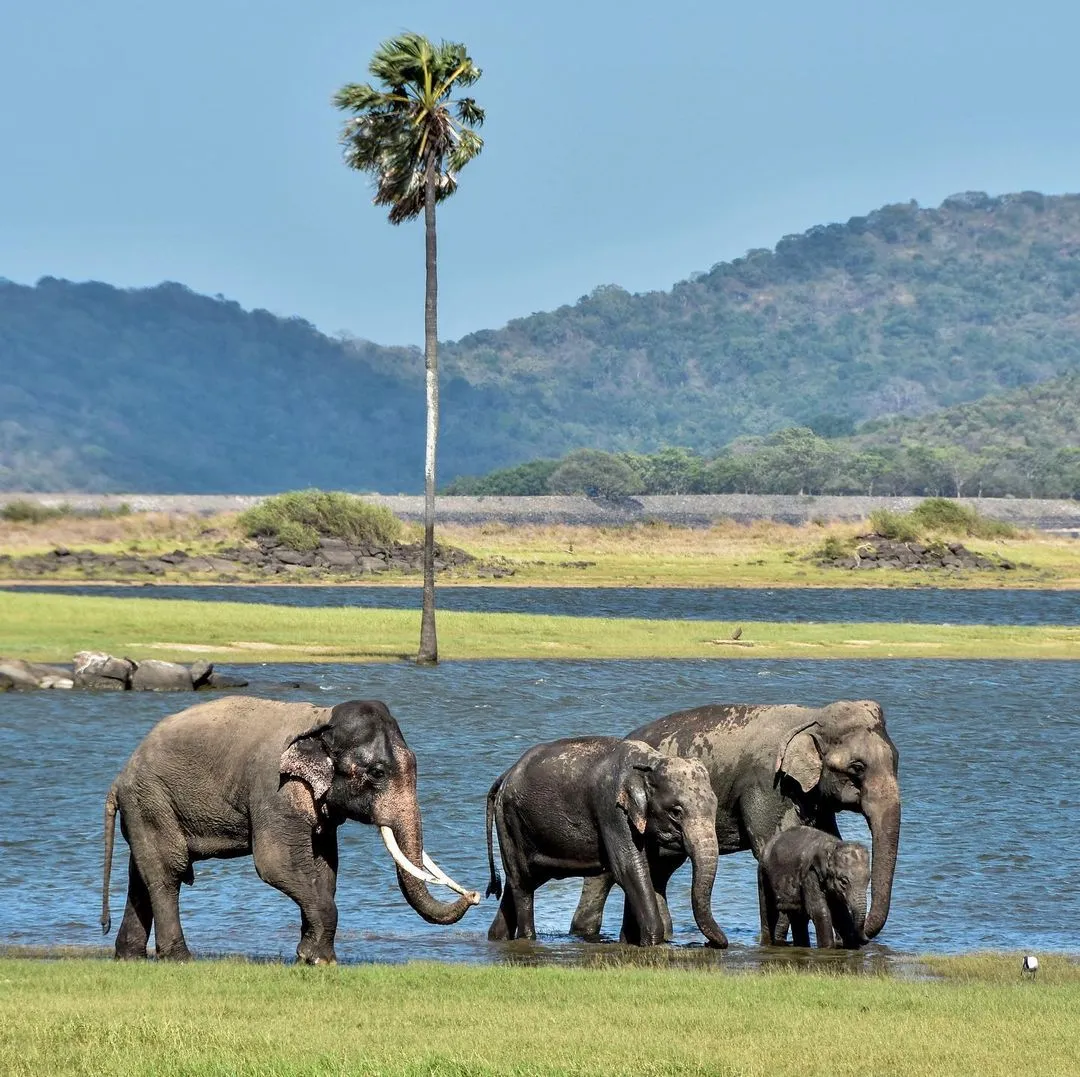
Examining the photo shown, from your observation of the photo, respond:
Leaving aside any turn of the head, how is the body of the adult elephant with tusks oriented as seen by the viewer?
to the viewer's right

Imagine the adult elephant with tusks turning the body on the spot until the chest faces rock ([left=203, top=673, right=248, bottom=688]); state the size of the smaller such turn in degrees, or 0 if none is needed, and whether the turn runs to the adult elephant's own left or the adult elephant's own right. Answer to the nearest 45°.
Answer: approximately 90° to the adult elephant's own left

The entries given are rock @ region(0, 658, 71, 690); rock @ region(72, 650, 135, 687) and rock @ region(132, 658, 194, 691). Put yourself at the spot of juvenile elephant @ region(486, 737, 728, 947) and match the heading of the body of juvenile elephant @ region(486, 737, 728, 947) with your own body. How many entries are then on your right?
0

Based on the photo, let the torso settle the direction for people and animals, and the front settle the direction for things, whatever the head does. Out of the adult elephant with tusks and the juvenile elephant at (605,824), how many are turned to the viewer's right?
2

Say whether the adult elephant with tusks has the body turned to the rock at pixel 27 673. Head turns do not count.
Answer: no

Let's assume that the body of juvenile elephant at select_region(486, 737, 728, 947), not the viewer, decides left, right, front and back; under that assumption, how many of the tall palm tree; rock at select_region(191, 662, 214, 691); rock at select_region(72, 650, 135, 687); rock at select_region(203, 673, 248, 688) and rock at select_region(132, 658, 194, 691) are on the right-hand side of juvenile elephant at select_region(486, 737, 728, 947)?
0

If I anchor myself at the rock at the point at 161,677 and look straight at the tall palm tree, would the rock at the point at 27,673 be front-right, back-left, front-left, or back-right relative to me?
back-left

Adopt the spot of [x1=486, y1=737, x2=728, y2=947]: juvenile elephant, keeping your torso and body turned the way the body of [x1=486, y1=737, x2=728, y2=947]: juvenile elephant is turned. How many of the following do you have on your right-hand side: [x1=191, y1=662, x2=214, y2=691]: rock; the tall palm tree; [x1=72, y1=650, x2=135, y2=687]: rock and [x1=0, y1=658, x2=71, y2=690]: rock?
0

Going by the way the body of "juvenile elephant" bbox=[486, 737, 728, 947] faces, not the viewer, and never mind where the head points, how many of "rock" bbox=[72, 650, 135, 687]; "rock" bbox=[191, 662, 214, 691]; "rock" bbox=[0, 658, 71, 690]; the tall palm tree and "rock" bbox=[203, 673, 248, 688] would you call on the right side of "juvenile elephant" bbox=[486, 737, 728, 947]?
0

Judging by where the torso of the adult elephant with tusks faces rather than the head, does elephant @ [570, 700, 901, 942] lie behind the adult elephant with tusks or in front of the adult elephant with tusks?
in front

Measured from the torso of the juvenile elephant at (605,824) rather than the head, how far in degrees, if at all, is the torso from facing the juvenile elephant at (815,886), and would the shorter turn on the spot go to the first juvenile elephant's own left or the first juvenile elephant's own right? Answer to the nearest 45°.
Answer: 0° — it already faces it

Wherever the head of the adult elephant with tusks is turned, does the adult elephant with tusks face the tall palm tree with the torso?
no

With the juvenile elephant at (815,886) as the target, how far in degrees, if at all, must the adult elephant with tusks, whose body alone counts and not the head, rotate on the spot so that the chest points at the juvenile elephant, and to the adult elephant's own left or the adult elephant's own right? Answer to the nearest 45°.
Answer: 0° — it already faces it

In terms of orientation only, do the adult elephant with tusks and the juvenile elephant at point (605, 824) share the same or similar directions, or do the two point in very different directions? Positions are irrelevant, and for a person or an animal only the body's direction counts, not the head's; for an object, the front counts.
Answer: same or similar directions

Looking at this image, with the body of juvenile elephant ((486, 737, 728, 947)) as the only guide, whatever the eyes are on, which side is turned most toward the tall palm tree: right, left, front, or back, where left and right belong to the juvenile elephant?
left

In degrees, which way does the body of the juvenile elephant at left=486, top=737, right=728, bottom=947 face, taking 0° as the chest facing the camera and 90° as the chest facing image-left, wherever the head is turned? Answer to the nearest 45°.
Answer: approximately 270°

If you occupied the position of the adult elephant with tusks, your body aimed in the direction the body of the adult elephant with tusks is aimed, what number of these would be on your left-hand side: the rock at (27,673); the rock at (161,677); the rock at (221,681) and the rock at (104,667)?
4

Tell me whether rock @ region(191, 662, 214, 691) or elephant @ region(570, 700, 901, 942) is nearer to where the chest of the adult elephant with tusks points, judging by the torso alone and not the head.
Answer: the elephant

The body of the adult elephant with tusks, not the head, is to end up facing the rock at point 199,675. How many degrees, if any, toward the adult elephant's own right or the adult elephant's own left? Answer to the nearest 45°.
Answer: approximately 90° to the adult elephant's own left
